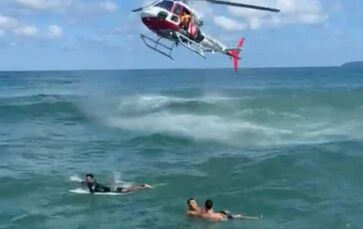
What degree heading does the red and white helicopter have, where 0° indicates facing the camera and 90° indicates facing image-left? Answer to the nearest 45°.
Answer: approximately 45°

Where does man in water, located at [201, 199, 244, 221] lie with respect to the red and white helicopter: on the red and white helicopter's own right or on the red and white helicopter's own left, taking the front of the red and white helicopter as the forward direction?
on the red and white helicopter's own left

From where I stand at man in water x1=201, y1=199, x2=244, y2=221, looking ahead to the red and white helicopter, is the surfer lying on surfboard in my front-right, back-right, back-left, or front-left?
front-left

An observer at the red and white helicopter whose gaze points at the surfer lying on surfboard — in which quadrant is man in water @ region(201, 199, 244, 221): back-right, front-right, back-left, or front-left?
front-left
